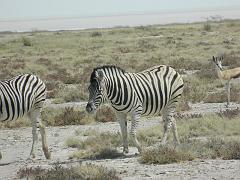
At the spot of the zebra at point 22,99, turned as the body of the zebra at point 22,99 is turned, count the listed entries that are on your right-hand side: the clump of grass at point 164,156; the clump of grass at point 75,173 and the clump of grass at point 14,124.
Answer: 1

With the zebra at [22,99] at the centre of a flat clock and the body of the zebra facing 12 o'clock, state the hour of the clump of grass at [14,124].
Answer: The clump of grass is roughly at 3 o'clock from the zebra.

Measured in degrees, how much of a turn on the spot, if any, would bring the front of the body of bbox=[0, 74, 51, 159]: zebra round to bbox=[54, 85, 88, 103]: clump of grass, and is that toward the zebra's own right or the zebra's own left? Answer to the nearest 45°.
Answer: approximately 90° to the zebra's own right

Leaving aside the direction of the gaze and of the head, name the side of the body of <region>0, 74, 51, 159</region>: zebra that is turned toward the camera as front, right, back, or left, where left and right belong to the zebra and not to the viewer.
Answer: left

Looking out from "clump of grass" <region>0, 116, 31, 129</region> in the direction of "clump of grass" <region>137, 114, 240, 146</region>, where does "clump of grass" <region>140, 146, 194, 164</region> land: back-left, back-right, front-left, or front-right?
front-right

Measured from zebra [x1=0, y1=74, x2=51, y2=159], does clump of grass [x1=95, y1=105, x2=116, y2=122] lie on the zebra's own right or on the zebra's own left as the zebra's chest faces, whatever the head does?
on the zebra's own right

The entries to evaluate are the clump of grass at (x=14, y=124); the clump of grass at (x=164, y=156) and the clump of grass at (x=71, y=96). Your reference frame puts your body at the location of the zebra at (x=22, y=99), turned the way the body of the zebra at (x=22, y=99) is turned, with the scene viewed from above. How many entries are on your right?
2

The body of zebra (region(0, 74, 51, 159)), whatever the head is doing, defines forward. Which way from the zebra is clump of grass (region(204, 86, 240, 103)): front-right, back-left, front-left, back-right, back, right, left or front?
back-right
